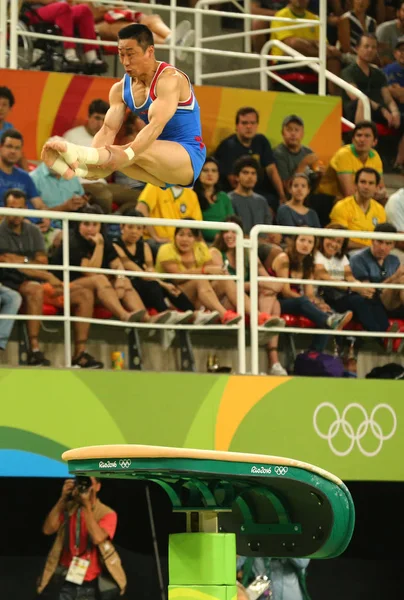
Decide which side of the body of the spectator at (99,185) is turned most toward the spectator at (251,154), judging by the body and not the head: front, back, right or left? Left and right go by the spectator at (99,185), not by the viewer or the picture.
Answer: left

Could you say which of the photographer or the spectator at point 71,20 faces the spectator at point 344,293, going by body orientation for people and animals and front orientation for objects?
the spectator at point 71,20

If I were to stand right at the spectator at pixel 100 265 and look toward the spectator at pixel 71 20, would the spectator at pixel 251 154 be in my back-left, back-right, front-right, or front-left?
front-right

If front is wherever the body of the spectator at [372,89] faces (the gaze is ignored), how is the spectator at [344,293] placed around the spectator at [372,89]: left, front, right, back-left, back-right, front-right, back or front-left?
front-right

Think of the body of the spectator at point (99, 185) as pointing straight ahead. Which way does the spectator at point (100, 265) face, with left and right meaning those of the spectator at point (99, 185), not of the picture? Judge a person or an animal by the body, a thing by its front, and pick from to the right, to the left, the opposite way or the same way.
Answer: the same way

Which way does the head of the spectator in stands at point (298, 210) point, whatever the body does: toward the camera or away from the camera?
toward the camera

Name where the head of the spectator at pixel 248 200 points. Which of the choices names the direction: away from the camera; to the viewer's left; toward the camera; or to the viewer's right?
toward the camera

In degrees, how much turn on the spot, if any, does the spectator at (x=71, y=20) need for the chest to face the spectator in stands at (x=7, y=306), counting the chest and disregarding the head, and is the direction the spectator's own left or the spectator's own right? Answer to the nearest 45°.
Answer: approximately 45° to the spectator's own right

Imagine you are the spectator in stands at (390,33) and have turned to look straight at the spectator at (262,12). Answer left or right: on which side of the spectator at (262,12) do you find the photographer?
left

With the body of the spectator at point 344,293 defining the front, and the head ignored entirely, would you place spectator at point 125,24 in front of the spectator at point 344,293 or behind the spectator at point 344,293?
behind

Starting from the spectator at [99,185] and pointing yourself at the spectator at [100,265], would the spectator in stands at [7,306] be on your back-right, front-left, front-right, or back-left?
front-right

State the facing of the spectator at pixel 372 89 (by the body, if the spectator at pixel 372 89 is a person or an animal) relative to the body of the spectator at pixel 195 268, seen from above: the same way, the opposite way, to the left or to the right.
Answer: the same way

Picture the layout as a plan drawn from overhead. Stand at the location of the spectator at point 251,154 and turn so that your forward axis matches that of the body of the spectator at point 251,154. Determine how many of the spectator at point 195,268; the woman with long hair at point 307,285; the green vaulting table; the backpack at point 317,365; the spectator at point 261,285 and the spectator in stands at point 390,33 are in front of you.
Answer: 5

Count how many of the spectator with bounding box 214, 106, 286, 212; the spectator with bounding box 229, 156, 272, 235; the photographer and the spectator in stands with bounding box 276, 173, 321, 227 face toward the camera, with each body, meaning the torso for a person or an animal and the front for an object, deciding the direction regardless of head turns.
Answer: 4

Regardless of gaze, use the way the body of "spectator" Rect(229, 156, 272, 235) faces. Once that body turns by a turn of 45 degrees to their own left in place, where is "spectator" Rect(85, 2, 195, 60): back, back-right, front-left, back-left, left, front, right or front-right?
back

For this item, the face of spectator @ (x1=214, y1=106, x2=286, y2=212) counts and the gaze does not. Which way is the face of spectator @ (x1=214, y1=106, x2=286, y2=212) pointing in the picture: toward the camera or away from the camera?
toward the camera

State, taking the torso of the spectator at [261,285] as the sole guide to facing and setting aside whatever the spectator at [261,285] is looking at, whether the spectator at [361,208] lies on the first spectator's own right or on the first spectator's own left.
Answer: on the first spectator's own left

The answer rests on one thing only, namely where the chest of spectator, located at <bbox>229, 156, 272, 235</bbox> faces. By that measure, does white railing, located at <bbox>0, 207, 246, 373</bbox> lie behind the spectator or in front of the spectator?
in front

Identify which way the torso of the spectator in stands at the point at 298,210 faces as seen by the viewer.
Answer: toward the camera

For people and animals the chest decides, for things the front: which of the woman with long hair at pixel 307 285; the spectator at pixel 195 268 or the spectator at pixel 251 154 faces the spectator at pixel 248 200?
the spectator at pixel 251 154

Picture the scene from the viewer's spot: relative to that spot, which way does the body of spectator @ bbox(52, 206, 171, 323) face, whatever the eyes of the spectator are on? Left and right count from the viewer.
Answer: facing the viewer and to the right of the viewer
